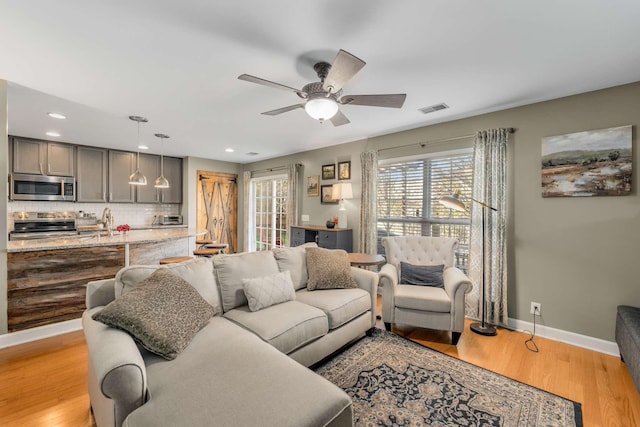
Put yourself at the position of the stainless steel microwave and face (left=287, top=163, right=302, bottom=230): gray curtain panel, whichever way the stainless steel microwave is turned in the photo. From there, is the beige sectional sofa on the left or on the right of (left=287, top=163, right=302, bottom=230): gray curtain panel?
right

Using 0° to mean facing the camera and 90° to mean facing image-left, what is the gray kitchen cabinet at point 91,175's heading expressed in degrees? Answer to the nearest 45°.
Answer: approximately 0°

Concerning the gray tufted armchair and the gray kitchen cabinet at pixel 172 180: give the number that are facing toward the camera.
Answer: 2

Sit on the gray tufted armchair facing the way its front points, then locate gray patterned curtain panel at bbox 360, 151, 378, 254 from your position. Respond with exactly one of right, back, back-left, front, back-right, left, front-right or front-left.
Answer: back-right

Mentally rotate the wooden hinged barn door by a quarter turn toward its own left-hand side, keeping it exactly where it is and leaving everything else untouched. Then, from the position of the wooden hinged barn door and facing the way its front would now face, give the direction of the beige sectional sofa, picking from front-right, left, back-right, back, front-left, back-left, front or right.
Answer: back-right

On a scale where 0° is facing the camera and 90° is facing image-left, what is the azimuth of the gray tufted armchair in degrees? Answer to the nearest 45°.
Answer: approximately 0°

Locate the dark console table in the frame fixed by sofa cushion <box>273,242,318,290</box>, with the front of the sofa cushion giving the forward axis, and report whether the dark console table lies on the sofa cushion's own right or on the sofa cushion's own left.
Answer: on the sofa cushion's own left

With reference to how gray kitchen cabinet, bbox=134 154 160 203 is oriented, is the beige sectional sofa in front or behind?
in front
